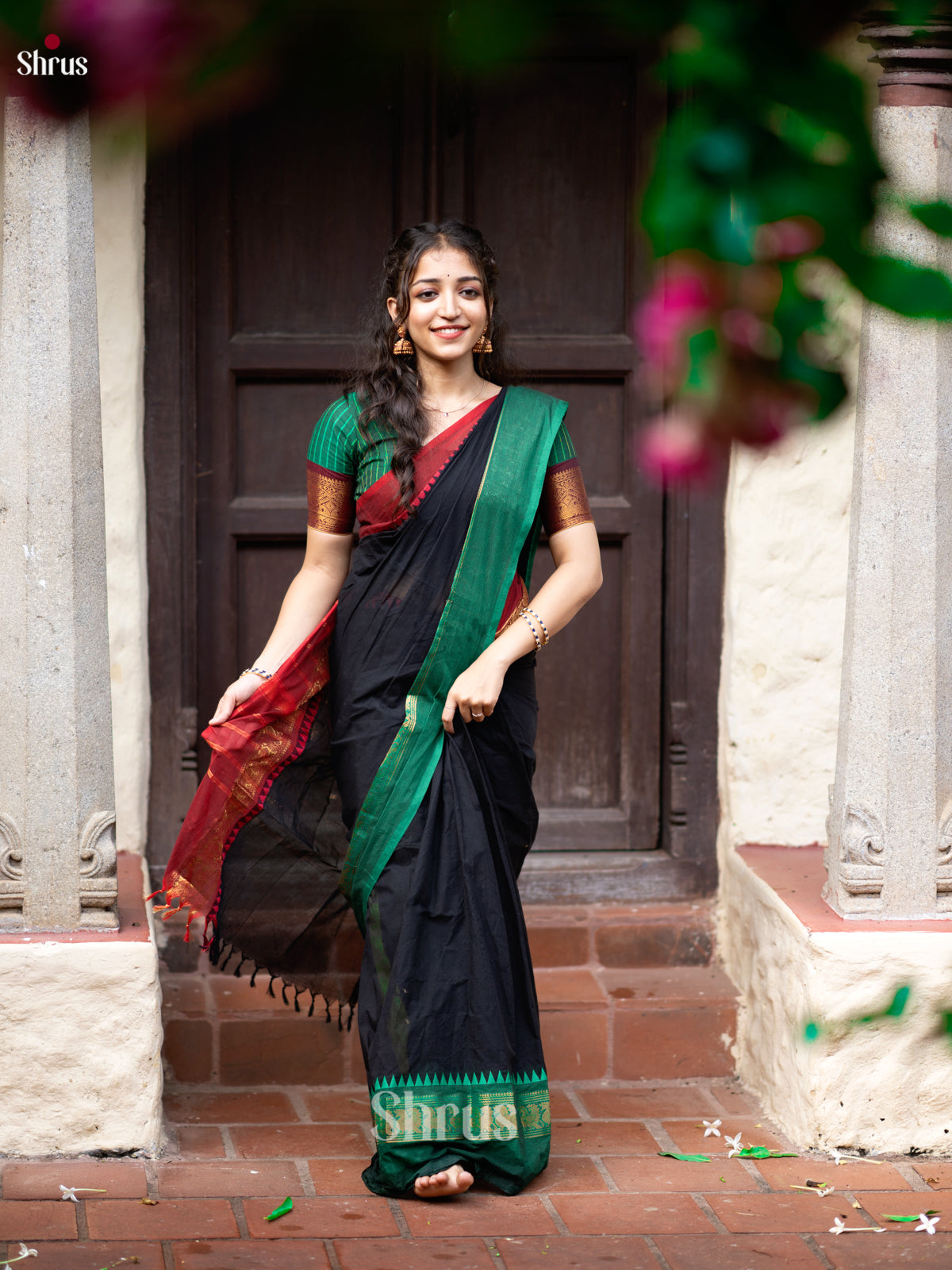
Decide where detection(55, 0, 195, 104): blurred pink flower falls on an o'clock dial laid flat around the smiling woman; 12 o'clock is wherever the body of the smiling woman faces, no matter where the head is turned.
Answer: The blurred pink flower is roughly at 12 o'clock from the smiling woman.

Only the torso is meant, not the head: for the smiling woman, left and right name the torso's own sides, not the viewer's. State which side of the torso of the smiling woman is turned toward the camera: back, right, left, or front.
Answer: front

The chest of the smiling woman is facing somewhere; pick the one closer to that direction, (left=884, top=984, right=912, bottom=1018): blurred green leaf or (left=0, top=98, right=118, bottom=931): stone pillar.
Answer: the blurred green leaf

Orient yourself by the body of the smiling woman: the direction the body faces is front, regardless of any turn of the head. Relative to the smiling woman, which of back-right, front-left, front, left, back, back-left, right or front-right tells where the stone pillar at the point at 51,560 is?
right

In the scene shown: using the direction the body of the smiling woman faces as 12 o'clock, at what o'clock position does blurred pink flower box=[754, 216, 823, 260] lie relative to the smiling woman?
The blurred pink flower is roughly at 12 o'clock from the smiling woman.

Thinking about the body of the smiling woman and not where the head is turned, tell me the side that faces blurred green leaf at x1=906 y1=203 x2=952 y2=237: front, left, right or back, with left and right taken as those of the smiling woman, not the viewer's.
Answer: front

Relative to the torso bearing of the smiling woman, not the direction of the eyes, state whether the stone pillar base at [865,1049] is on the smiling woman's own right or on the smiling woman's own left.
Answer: on the smiling woman's own left

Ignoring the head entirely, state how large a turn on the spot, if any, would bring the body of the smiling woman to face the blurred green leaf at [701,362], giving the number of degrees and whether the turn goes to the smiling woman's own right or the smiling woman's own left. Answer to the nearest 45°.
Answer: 0° — they already face it

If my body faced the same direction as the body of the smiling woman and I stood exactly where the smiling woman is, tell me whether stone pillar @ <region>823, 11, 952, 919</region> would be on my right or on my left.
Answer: on my left

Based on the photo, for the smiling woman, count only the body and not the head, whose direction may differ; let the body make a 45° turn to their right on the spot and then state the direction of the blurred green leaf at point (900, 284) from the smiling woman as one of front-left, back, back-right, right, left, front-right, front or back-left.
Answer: front-left

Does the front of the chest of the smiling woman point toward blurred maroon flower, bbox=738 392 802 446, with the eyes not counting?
yes

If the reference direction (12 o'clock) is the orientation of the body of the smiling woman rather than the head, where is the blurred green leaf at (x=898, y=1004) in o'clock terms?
The blurred green leaf is roughly at 12 o'clock from the smiling woman.

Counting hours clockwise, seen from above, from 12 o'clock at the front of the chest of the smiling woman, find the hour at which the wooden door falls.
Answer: The wooden door is roughly at 6 o'clock from the smiling woman.

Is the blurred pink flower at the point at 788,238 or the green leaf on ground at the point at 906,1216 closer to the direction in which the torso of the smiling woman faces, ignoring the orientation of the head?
the blurred pink flower
